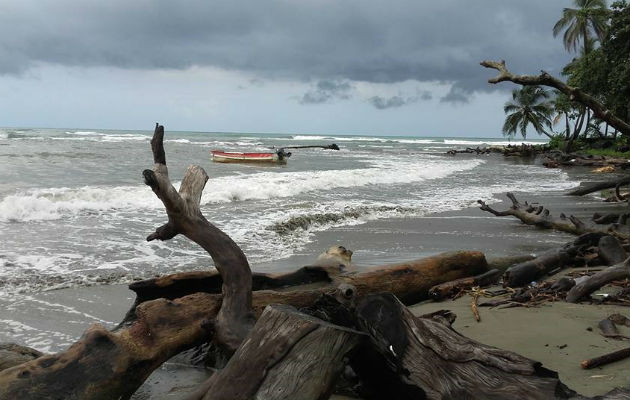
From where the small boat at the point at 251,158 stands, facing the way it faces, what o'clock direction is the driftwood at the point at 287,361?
The driftwood is roughly at 9 o'clock from the small boat.

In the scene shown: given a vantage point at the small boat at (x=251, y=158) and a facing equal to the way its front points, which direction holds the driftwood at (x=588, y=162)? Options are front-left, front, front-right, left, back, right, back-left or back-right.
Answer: back

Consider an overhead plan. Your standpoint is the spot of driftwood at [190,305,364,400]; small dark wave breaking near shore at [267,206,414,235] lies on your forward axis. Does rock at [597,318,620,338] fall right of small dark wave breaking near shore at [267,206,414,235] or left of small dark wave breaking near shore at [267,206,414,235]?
right

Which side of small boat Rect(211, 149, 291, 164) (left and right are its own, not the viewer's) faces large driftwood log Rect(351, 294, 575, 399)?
left

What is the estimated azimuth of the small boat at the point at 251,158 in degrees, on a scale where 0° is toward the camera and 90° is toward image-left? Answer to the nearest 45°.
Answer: approximately 90°

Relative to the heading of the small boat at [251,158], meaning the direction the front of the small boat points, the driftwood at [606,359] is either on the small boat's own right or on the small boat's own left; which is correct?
on the small boat's own left

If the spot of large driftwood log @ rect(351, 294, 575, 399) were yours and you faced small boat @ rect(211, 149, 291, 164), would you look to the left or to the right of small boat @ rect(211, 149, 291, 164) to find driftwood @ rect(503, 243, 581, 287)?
right

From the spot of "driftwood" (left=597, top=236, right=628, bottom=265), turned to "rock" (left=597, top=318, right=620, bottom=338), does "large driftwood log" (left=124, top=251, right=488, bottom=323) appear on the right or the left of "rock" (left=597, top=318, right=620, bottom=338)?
right

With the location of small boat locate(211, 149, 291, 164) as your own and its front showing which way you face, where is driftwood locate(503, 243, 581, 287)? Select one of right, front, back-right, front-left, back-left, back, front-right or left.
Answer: left

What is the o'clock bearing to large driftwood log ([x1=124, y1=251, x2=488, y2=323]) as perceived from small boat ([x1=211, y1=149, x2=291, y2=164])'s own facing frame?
The large driftwood log is roughly at 9 o'clock from the small boat.

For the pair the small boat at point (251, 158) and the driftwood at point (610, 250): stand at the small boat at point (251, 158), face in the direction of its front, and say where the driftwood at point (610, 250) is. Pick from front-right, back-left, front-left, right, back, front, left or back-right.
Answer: left

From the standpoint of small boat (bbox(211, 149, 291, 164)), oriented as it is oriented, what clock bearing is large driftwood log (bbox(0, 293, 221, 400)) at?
The large driftwood log is roughly at 9 o'clock from the small boat.

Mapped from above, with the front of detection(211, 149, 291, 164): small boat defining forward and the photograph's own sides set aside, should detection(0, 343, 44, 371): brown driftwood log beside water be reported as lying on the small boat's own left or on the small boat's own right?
on the small boat's own left

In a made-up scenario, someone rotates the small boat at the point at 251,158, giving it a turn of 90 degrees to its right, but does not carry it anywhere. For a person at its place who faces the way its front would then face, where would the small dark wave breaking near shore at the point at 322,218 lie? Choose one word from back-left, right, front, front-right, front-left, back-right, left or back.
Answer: back

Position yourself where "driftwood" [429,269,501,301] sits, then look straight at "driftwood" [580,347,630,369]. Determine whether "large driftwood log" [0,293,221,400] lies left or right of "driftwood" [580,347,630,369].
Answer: right

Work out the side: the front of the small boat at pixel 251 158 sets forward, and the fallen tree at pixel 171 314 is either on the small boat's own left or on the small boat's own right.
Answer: on the small boat's own left

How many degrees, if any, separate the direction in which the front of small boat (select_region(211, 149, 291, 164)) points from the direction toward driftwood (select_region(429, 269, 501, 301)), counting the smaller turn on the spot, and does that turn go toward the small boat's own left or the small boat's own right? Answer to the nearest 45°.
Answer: approximately 90° to the small boat's own left

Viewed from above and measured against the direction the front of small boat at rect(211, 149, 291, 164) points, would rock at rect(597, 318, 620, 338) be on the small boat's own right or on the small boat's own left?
on the small boat's own left
